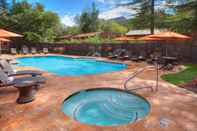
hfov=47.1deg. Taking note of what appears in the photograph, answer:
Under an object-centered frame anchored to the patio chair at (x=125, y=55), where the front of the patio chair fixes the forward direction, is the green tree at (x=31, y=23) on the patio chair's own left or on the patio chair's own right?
on the patio chair's own right

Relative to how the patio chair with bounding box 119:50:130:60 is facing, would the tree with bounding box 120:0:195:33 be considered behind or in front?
behind

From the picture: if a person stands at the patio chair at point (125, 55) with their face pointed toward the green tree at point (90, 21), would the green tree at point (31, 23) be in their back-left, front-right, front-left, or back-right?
front-left

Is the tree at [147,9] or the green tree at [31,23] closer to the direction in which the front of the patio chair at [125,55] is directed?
the green tree

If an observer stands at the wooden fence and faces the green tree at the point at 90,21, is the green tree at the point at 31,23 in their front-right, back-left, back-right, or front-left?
front-left

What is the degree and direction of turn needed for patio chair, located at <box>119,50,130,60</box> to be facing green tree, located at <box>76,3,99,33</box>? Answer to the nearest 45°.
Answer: approximately 135° to its right

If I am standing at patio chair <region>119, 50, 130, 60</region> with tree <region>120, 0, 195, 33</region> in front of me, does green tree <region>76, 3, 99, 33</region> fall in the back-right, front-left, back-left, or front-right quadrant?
front-left
